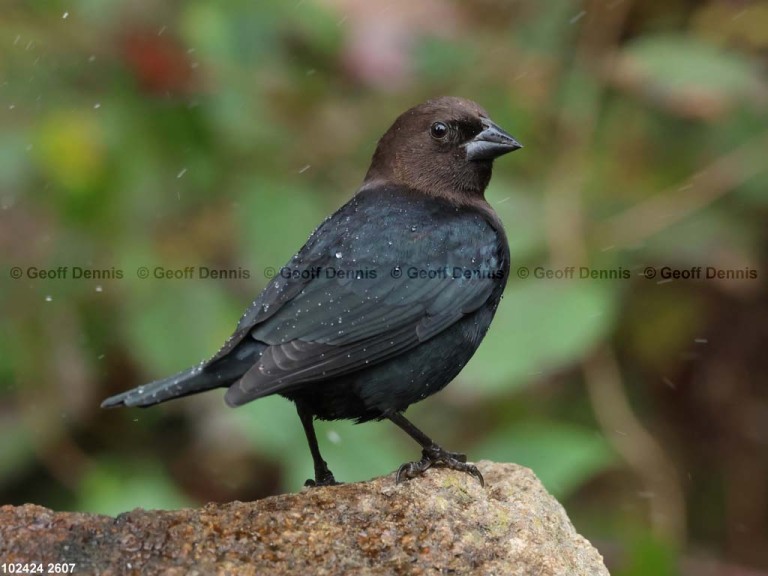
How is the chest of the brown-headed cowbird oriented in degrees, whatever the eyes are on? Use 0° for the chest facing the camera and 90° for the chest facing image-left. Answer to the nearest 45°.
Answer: approximately 270°

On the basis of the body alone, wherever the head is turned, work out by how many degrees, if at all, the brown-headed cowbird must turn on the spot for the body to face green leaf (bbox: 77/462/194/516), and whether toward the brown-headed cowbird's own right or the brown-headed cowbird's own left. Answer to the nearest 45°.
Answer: approximately 135° to the brown-headed cowbird's own left
